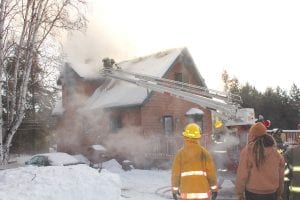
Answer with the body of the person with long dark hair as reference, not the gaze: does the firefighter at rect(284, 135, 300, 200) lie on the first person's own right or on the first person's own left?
on the first person's own right

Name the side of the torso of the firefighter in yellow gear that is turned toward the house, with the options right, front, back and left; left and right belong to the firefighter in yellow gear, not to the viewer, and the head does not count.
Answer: front

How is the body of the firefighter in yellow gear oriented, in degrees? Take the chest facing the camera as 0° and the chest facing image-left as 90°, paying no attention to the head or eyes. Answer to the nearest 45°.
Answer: approximately 180°

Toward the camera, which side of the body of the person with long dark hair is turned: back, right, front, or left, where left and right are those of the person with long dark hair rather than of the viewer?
back

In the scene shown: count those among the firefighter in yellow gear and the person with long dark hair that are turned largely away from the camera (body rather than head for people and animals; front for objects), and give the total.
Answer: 2

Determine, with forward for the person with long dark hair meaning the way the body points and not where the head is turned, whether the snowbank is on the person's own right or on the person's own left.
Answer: on the person's own left

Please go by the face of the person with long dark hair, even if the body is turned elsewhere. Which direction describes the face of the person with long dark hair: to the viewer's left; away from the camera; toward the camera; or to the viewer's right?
away from the camera

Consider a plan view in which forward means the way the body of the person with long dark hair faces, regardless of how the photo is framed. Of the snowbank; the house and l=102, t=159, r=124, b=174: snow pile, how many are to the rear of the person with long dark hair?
0
